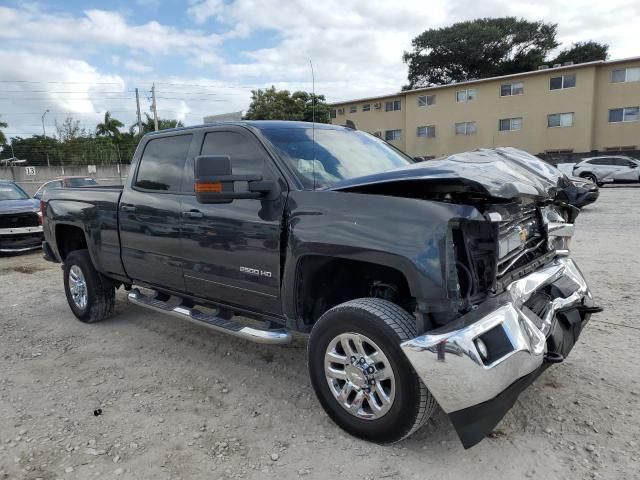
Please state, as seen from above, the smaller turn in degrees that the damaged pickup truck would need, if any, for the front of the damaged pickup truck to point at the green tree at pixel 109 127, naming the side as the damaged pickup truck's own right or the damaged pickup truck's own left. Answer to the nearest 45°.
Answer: approximately 180°

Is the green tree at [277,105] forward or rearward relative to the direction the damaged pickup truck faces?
rearward

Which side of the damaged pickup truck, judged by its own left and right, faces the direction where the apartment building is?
left

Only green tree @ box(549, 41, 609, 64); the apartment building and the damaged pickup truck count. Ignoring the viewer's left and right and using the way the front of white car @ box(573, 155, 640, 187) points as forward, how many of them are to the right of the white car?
1

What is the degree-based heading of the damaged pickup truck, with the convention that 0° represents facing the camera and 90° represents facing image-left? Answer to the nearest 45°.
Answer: approximately 315°
